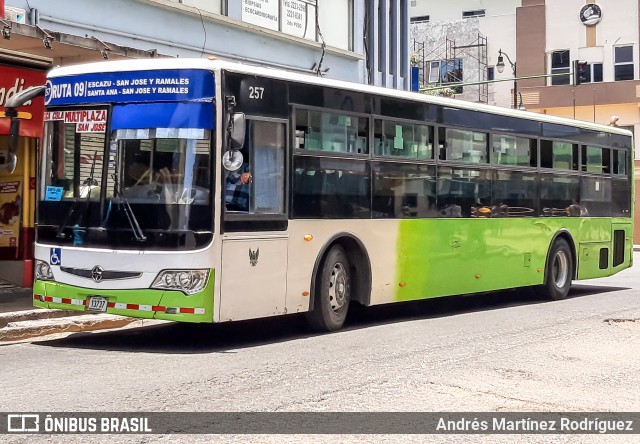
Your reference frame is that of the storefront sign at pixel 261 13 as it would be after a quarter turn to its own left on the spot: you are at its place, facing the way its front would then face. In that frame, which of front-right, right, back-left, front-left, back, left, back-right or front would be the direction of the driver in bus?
back-right

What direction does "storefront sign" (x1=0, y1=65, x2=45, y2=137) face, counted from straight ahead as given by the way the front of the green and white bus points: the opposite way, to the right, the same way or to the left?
to the left

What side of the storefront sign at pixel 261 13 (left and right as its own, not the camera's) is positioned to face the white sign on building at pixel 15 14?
right

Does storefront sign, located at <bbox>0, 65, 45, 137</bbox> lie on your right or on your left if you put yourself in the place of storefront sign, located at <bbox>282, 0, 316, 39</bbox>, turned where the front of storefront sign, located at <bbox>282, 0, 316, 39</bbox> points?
on your right

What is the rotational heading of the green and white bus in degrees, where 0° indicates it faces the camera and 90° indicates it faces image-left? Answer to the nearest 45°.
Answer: approximately 45°

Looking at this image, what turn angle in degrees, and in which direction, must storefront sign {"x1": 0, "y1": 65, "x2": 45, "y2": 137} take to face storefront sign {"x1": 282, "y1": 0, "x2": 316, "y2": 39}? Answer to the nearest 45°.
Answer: approximately 90° to its left

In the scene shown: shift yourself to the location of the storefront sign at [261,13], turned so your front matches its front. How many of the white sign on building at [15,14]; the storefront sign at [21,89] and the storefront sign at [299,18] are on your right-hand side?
2

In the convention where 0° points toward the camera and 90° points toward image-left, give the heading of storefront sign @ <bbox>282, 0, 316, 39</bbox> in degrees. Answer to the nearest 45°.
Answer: approximately 315°

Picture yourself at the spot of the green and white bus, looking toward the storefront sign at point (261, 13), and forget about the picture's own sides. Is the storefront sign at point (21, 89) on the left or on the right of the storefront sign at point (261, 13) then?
left

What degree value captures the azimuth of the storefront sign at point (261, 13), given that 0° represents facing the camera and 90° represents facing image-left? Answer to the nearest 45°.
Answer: approximately 315°
